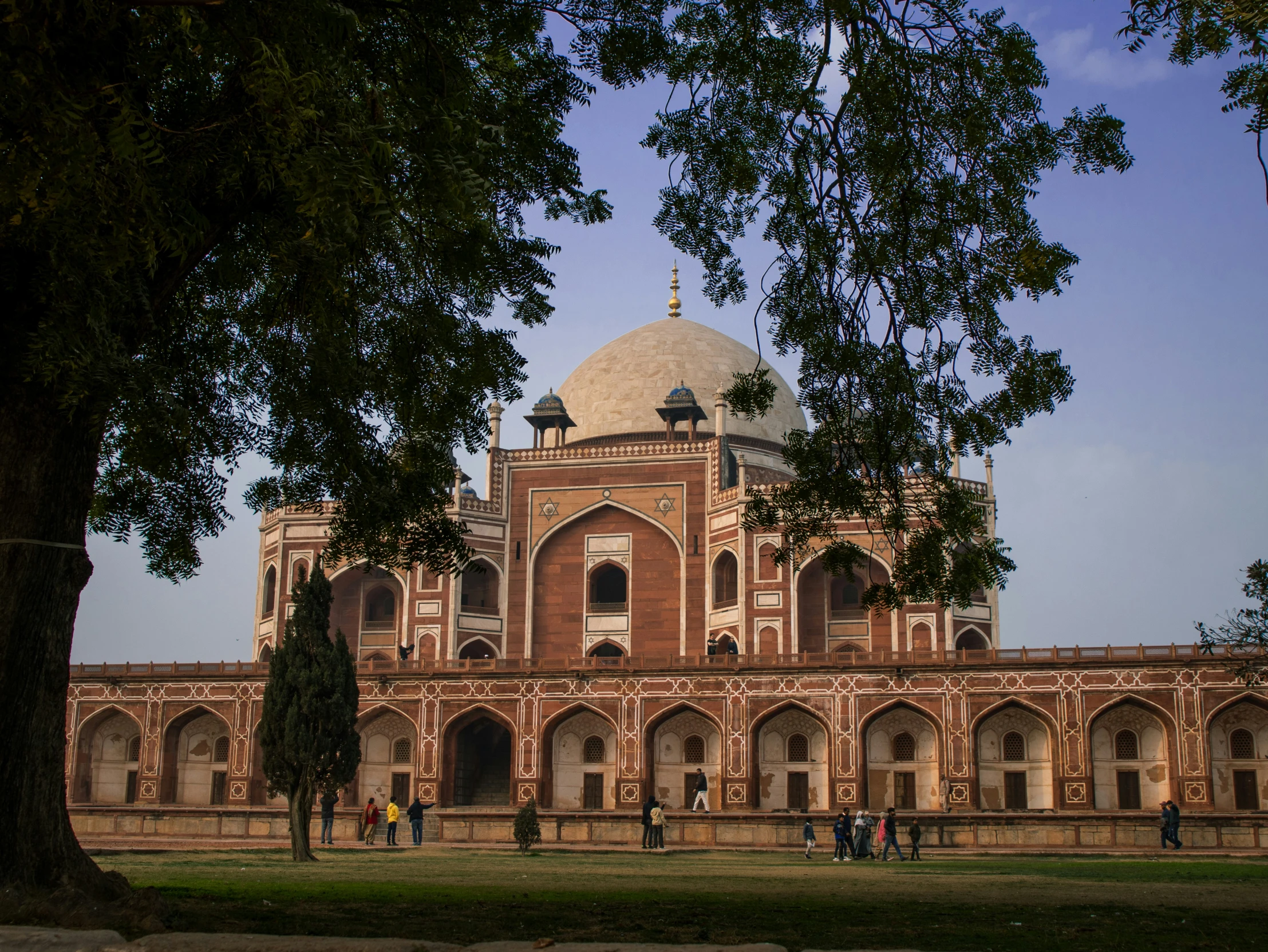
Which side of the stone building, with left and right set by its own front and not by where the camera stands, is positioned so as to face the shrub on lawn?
front

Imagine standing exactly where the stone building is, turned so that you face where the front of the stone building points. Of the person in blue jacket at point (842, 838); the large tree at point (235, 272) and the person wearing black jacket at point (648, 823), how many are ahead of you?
3

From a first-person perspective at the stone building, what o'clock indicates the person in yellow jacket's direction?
The person in yellow jacket is roughly at 1 o'clock from the stone building.

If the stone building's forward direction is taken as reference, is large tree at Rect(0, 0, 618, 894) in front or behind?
in front

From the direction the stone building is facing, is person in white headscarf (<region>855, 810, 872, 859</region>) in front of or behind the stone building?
in front

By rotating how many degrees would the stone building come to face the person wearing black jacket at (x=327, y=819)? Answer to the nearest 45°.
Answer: approximately 45° to its right

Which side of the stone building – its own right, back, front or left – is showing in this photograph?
front

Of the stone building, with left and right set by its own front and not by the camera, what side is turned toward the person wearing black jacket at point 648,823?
front

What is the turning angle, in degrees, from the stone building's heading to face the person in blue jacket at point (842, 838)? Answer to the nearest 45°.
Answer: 0° — it already faces them

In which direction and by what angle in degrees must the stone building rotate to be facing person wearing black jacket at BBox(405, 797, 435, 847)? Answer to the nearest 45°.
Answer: approximately 45° to its right
